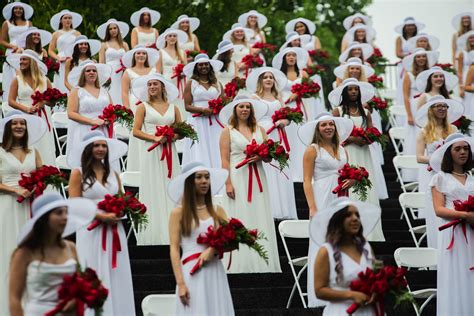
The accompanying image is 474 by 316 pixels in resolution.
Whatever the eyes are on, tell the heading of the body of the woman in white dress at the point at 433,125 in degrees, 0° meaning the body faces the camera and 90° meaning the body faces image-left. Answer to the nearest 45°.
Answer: approximately 315°

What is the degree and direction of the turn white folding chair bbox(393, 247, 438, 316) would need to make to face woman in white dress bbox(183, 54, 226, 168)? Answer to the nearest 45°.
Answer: approximately 180°

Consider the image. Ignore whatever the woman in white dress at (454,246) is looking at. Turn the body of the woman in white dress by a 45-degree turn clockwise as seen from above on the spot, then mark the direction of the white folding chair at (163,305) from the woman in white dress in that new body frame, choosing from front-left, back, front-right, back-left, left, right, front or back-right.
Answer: front-right

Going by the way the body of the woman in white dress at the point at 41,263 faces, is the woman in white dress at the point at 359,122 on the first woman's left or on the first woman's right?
on the first woman's left

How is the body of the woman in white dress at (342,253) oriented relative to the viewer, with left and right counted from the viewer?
facing the viewer and to the right of the viewer

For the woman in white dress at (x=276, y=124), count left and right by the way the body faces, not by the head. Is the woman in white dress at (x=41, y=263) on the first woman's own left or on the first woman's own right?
on the first woman's own right

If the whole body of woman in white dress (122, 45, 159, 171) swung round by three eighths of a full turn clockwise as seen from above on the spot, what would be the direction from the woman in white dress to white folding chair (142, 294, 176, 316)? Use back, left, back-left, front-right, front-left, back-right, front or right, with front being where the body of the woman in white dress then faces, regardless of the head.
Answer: back-left

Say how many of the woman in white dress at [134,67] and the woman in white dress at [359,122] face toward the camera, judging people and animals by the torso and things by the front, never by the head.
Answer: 2

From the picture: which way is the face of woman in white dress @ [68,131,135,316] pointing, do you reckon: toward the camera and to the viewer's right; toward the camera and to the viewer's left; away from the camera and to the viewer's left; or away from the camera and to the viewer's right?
toward the camera and to the viewer's right

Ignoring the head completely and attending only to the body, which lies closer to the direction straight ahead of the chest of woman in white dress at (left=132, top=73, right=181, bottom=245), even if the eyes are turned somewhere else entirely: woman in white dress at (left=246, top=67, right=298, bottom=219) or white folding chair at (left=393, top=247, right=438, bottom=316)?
the white folding chair

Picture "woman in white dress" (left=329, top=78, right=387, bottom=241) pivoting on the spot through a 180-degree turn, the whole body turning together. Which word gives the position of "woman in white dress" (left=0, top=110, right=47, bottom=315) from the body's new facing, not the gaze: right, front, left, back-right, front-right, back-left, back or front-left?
back-left

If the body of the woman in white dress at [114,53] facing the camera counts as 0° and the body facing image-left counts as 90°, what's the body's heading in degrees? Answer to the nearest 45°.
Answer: approximately 315°
